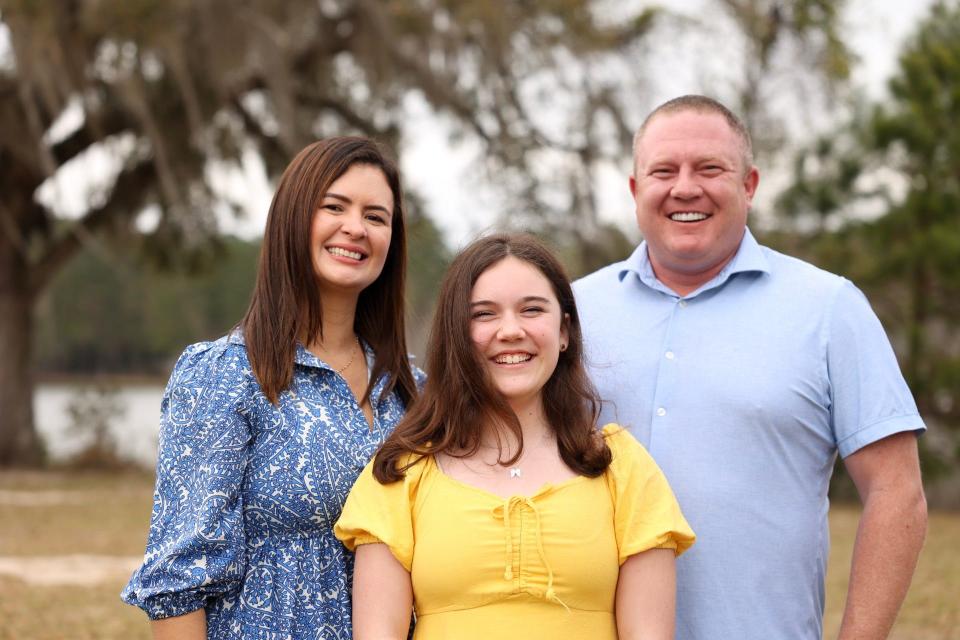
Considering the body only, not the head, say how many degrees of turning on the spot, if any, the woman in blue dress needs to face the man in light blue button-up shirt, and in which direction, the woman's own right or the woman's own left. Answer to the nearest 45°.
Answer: approximately 45° to the woman's own left

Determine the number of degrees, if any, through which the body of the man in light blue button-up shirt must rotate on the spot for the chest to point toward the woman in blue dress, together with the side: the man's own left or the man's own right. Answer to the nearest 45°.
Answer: approximately 45° to the man's own right

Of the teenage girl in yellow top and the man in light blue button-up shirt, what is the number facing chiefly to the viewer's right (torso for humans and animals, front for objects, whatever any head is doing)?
0

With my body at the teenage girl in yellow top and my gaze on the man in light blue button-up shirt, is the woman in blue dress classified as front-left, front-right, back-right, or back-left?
back-left

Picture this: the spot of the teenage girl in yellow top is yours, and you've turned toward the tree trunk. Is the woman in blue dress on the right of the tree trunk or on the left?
left

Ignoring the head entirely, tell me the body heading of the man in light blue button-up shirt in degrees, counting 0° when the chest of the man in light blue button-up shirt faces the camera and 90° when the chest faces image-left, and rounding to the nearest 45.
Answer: approximately 45°

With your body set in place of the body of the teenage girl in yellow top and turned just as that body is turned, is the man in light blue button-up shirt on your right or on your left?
on your left

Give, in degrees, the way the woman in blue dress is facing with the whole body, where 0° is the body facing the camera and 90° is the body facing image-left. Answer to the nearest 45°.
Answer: approximately 315°

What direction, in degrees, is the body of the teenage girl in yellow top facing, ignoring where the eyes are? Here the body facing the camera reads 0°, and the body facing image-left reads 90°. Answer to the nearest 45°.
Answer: approximately 0°

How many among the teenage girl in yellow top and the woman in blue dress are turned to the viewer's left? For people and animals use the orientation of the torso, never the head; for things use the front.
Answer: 0

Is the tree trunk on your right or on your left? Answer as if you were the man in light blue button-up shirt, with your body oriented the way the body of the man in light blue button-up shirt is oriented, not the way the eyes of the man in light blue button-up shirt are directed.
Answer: on your right
